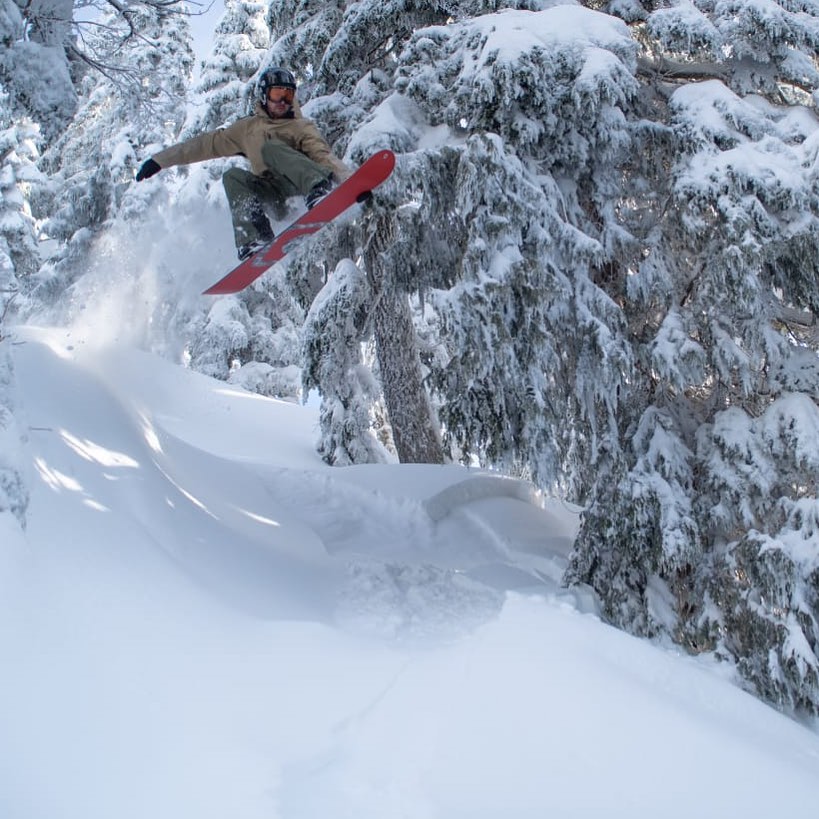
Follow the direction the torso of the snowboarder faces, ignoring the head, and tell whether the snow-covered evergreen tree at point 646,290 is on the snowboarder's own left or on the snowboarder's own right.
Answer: on the snowboarder's own left

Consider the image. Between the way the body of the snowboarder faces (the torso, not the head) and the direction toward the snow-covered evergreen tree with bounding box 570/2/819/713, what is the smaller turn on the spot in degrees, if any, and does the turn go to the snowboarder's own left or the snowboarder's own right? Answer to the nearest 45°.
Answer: approximately 45° to the snowboarder's own left

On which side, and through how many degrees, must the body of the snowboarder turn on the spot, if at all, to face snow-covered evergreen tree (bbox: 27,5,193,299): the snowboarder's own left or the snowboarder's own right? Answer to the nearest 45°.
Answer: approximately 180°

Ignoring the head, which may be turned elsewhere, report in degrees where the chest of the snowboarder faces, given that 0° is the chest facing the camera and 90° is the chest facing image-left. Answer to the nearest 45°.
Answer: approximately 0°
